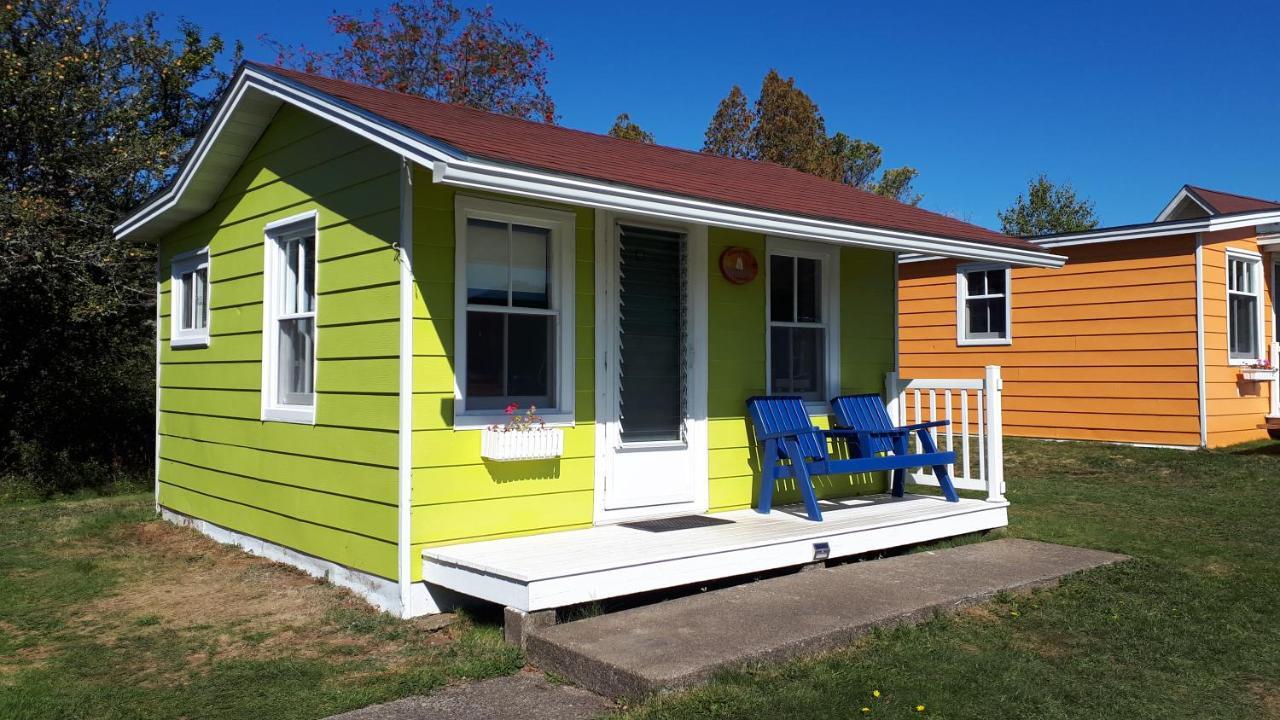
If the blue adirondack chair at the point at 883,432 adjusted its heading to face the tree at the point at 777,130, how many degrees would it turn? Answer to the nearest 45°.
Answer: approximately 135° to its left

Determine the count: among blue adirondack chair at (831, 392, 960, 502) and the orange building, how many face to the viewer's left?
0

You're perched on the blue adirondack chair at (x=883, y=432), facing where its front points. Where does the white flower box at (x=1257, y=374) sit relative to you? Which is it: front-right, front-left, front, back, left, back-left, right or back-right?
left

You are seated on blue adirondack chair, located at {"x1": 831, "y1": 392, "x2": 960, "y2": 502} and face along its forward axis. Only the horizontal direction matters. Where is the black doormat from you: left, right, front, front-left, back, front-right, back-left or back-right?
right

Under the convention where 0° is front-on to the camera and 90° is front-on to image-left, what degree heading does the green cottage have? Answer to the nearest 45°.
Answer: approximately 315°

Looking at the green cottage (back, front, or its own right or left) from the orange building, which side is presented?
left

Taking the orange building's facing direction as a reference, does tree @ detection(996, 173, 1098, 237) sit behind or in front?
behind

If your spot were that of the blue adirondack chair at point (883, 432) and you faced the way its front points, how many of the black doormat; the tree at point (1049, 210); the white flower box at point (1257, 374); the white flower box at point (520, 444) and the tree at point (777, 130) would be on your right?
2

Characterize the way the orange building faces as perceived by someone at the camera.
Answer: facing the viewer and to the right of the viewer

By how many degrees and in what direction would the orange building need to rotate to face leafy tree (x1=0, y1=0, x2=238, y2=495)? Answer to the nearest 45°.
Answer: approximately 90° to its right

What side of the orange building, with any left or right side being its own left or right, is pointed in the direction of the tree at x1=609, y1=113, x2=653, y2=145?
back

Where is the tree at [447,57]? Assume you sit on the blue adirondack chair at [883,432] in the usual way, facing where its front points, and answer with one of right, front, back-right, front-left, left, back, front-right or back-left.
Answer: back

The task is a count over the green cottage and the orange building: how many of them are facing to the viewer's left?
0
